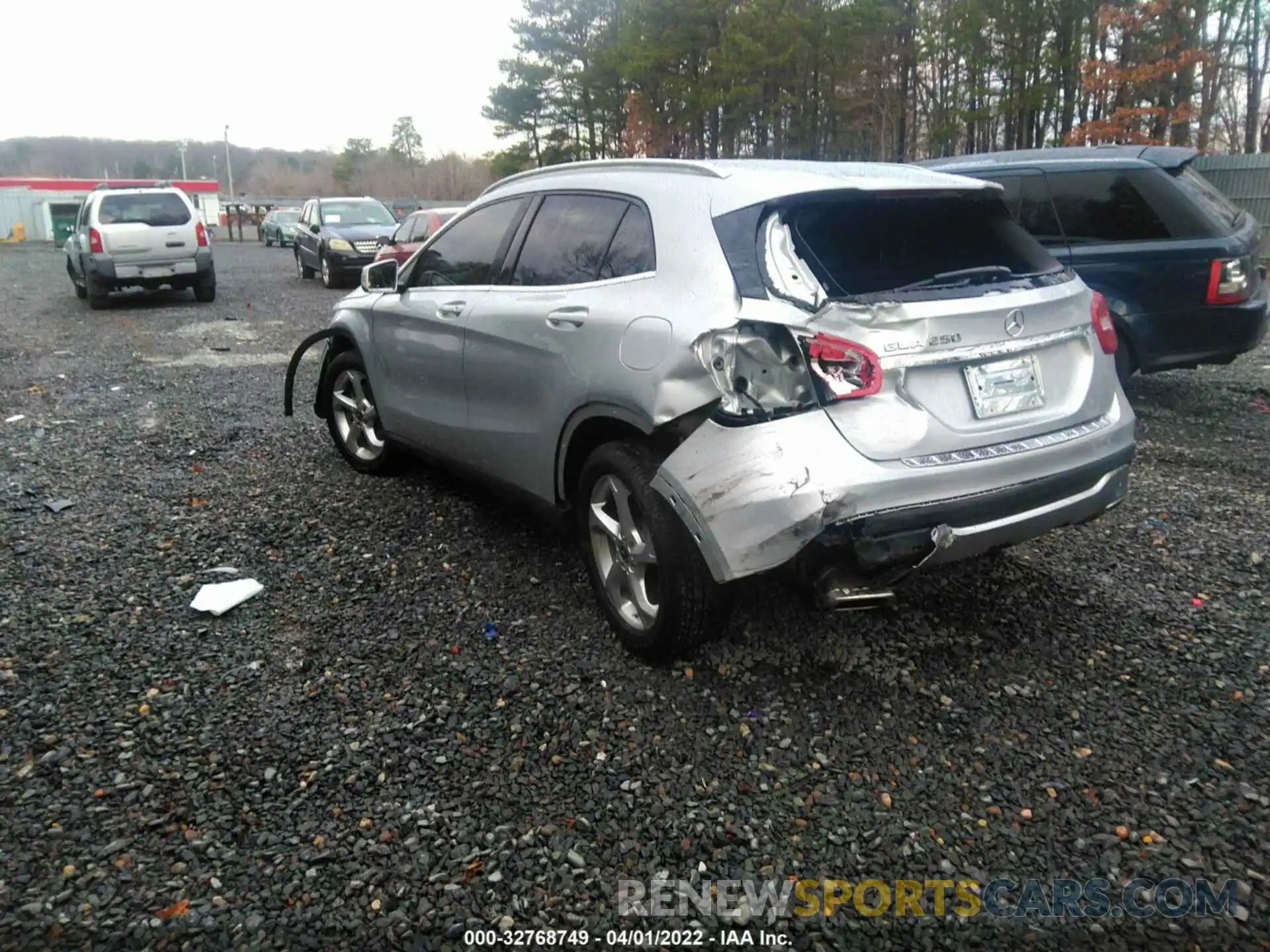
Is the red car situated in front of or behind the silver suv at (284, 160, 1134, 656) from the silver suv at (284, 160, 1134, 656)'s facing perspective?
in front

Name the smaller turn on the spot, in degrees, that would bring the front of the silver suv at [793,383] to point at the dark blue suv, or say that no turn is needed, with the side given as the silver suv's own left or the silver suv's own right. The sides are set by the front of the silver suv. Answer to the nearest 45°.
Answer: approximately 90° to the silver suv's own right

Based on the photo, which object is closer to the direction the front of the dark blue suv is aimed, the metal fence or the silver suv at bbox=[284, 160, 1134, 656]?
the metal fence

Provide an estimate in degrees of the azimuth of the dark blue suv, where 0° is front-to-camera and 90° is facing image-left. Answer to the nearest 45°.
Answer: approximately 135°

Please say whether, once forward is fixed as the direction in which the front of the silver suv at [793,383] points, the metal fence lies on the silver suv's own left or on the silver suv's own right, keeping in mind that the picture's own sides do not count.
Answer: on the silver suv's own right

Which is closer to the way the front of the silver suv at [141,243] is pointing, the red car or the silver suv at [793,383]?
the red car

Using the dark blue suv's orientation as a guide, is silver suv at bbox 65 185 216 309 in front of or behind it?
in front

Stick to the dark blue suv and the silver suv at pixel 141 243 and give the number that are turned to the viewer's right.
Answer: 0

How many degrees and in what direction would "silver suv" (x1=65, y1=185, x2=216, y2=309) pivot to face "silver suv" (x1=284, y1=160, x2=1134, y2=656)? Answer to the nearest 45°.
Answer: approximately 180°

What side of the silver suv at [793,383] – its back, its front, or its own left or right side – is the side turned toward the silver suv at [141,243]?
front

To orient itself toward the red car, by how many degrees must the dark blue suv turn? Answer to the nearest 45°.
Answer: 0° — it already faces it

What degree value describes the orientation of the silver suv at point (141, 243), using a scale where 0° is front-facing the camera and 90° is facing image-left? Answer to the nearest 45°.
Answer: approximately 180°

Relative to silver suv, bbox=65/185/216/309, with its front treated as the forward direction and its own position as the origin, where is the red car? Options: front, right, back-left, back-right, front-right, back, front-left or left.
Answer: right

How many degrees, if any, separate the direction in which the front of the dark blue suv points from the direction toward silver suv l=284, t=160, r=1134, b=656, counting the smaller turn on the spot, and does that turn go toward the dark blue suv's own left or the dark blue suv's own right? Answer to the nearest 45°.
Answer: approximately 135° to the dark blue suv's own left
